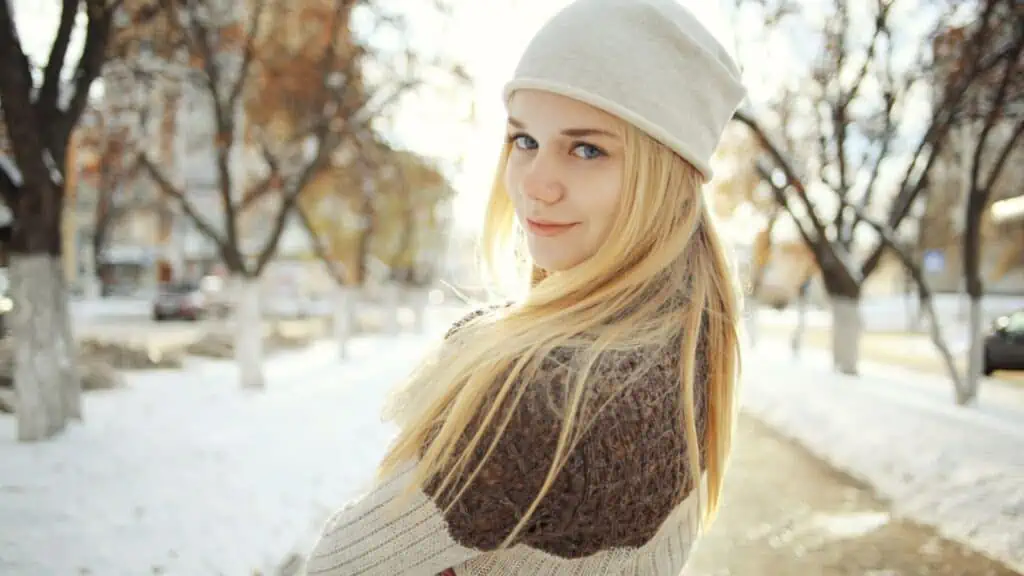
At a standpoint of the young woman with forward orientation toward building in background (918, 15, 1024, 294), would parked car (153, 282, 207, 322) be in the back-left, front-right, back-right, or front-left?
front-left

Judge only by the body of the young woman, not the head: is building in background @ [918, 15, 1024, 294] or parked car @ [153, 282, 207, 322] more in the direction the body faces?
the parked car

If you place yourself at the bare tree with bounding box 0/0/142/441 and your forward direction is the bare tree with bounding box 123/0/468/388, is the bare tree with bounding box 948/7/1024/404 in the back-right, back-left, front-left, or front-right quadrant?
front-right

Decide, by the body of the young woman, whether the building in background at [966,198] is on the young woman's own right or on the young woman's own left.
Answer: on the young woman's own right

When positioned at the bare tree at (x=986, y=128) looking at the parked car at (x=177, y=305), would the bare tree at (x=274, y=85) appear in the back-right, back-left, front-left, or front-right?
front-left

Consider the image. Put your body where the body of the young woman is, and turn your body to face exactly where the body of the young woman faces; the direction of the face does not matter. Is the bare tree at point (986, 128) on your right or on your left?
on your right

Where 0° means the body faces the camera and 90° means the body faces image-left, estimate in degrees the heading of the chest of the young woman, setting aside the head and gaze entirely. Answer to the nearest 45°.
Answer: approximately 90°
